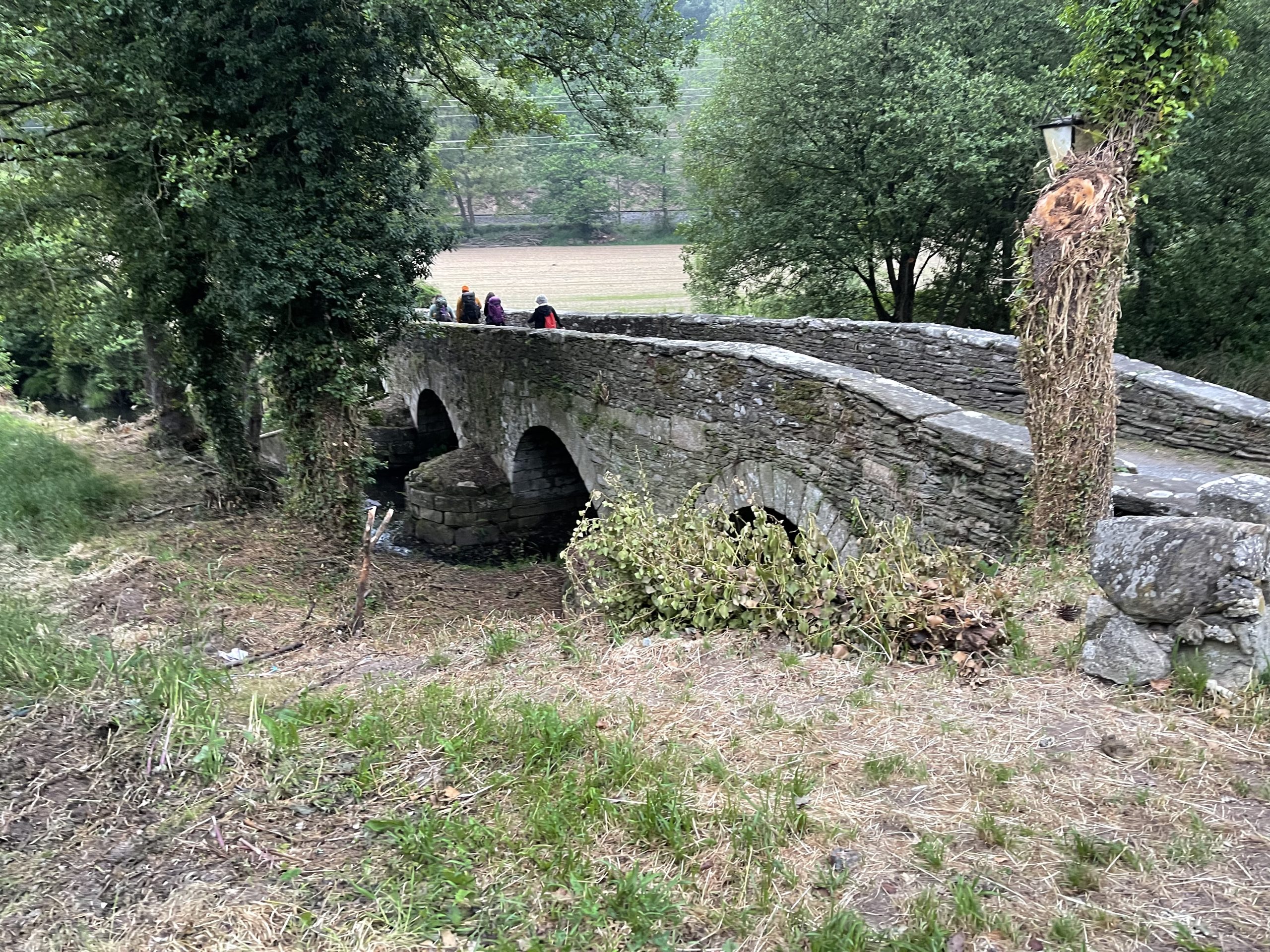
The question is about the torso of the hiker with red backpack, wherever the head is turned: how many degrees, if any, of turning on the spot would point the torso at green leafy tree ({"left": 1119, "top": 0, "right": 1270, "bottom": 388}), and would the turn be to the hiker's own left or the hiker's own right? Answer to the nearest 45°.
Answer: approximately 135° to the hiker's own right

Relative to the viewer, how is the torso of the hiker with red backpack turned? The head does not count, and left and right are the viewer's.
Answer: facing away from the viewer and to the left of the viewer

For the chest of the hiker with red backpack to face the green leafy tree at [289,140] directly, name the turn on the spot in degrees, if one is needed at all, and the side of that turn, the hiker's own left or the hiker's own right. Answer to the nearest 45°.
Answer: approximately 135° to the hiker's own left

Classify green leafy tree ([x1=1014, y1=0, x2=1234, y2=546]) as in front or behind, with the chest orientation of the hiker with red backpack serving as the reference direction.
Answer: behind

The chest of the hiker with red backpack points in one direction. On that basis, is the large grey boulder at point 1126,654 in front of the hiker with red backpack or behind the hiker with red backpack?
behind

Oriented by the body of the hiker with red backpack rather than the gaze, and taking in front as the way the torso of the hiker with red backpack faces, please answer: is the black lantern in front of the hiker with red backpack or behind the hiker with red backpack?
behind

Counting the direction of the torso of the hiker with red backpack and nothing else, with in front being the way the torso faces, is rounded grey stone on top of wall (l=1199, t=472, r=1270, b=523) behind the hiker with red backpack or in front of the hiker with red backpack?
behind
